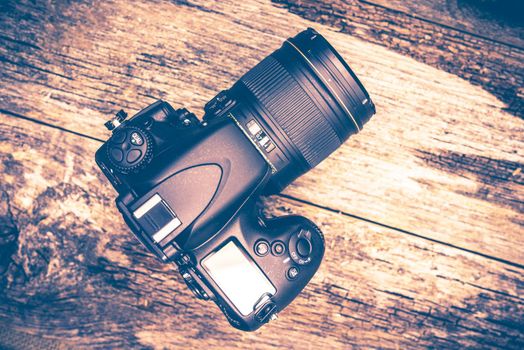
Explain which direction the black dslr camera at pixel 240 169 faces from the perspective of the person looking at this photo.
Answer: facing away from the viewer and to the right of the viewer
